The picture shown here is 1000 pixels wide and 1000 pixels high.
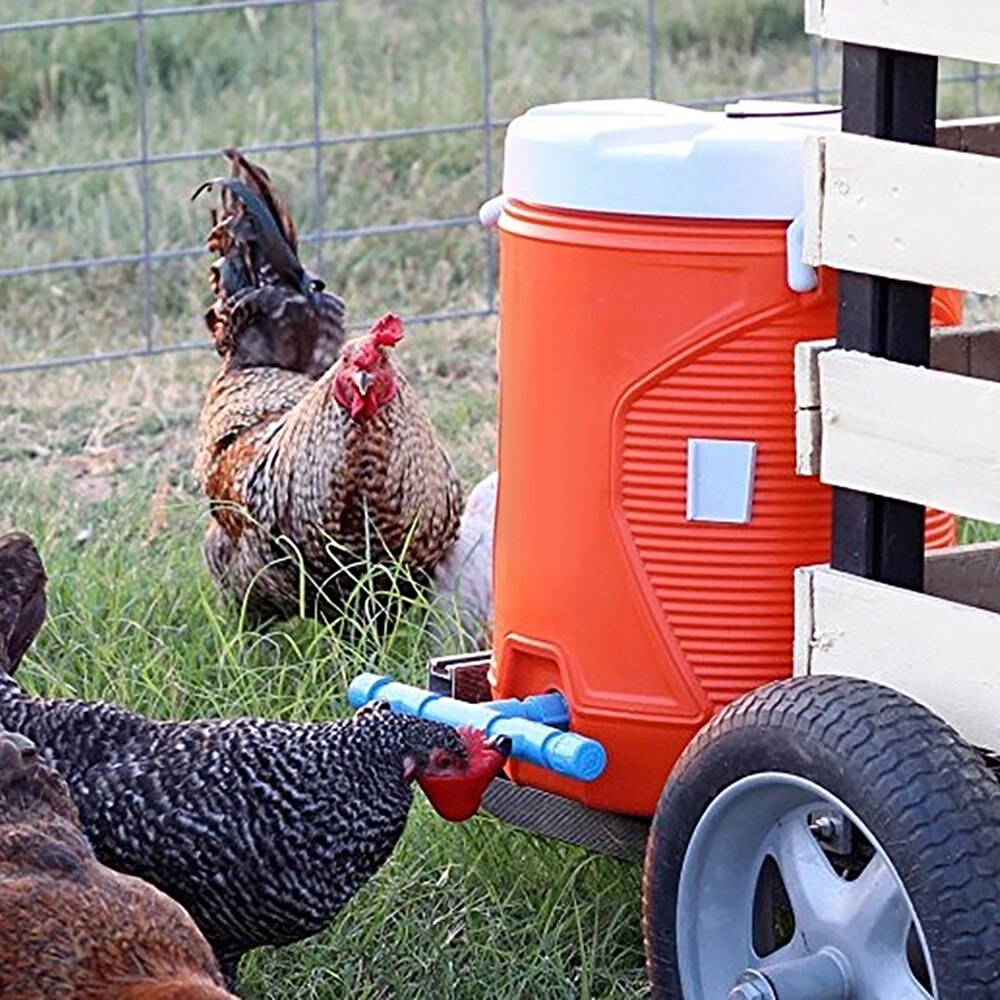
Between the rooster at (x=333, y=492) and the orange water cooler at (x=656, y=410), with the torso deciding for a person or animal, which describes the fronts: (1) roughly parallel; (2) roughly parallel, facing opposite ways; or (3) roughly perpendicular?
roughly perpendicular

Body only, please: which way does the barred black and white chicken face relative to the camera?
to the viewer's right

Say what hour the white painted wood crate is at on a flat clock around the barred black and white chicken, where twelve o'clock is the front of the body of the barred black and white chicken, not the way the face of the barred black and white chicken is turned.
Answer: The white painted wood crate is roughly at 1 o'clock from the barred black and white chicken.

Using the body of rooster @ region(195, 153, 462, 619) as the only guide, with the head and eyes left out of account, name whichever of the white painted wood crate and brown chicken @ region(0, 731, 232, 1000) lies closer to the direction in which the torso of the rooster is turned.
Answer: the white painted wood crate

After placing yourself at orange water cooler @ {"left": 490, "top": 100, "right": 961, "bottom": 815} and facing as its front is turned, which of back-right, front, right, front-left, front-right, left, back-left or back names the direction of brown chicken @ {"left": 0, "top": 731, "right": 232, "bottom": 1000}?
front

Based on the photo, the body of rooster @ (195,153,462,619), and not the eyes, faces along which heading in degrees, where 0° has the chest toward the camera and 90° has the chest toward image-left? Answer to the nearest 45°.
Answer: approximately 315°

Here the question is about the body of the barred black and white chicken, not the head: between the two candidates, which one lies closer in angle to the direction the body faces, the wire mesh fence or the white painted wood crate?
the white painted wood crate

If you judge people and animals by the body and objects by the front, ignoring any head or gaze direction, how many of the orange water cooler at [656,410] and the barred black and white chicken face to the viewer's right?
1

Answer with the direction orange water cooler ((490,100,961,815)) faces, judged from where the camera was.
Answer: facing the viewer and to the left of the viewer

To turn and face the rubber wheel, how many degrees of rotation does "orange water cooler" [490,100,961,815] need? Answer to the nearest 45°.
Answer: approximately 90° to its left

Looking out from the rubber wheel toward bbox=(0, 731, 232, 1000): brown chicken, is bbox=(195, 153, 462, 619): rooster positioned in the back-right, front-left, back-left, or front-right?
front-right

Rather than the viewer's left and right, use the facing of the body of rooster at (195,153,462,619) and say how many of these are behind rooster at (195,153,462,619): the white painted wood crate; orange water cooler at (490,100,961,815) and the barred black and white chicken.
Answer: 0

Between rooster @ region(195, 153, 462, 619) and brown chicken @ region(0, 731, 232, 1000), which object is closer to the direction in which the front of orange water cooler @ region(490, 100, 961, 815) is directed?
the brown chicken

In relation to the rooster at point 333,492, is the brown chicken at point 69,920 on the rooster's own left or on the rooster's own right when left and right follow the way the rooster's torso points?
on the rooster's own right
